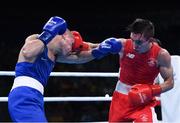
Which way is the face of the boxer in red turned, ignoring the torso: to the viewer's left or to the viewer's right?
to the viewer's left

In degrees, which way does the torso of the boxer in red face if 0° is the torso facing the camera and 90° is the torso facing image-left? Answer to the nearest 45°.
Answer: approximately 45°

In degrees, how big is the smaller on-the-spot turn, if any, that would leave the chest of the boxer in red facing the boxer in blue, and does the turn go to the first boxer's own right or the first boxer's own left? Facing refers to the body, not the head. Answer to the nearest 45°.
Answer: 0° — they already face them

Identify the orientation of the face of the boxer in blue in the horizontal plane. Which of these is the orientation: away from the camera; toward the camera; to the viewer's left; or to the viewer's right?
to the viewer's right
